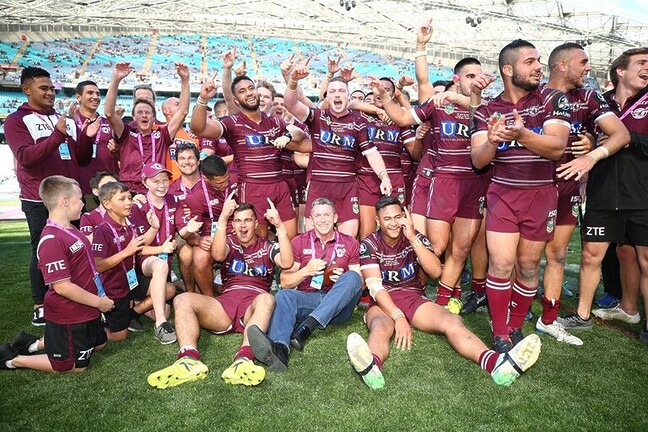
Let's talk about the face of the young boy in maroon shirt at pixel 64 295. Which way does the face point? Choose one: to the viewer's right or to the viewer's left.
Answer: to the viewer's right

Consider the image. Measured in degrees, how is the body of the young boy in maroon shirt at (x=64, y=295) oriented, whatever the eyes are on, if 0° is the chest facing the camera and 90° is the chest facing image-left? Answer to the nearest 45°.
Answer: approximately 270°

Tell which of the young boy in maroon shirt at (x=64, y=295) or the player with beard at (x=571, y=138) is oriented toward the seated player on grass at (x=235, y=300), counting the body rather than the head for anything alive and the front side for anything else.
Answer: the young boy in maroon shirt

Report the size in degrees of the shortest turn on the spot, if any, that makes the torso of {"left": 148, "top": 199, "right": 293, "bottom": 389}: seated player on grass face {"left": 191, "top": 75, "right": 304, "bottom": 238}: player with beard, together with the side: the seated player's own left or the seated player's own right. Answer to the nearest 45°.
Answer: approximately 180°

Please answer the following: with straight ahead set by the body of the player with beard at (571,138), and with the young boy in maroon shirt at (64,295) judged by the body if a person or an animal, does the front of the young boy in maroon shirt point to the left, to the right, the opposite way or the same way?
to the left

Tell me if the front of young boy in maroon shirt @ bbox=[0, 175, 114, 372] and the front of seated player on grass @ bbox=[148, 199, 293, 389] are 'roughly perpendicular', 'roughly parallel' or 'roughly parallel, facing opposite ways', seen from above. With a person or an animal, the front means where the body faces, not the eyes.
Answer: roughly perpendicular

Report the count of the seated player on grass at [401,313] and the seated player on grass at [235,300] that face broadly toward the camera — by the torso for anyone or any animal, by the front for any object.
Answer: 2

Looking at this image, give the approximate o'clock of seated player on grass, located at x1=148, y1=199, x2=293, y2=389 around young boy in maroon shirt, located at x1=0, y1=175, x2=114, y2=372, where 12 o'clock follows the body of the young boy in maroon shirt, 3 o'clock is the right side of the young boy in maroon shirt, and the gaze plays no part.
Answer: The seated player on grass is roughly at 12 o'clock from the young boy in maroon shirt.

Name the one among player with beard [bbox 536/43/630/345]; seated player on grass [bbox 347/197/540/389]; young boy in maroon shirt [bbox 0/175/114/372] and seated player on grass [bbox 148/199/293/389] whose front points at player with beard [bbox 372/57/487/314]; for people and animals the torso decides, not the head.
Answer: the young boy in maroon shirt
